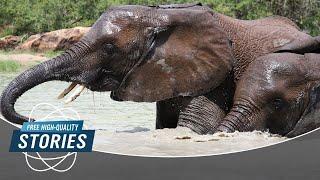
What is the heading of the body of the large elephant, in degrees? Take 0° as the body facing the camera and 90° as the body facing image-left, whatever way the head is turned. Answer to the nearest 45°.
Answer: approximately 90°
